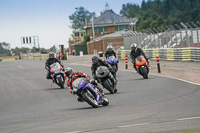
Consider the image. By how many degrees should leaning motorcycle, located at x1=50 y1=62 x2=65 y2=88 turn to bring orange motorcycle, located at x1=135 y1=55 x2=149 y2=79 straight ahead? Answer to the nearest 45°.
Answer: approximately 90° to its left

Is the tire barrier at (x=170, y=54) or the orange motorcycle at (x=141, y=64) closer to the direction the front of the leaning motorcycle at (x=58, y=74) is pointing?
the orange motorcycle

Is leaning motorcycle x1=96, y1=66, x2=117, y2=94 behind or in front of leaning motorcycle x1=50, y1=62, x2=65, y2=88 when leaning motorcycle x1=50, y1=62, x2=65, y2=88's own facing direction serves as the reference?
in front

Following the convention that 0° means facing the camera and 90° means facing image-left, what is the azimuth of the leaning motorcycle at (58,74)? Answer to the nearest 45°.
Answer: approximately 0°

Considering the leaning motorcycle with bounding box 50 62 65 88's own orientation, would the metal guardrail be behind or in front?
behind

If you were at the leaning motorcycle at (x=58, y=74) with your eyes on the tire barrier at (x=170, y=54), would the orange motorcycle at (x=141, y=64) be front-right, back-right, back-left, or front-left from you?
front-right

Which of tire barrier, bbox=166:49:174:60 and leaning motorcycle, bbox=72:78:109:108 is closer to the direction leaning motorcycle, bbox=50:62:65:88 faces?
the leaning motorcycle

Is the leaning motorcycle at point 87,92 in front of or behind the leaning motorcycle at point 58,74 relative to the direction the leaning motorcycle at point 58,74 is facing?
in front

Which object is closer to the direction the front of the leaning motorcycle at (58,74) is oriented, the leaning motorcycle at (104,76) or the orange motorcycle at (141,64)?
the leaning motorcycle
